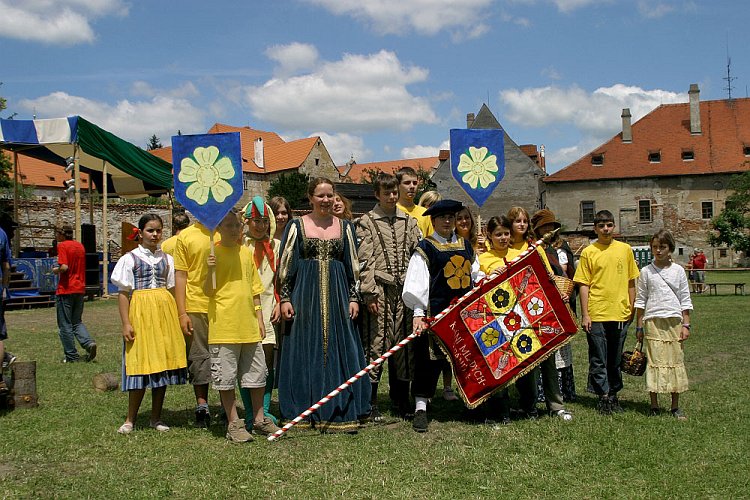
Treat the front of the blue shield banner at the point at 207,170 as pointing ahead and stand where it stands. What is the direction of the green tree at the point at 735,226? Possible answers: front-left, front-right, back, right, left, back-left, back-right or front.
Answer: back-left

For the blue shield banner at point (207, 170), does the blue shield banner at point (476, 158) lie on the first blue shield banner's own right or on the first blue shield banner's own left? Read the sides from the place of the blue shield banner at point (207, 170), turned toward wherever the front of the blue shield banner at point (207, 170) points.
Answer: on the first blue shield banner's own left

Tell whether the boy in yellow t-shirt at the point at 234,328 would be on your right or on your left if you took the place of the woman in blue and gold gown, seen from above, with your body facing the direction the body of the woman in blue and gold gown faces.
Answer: on your right

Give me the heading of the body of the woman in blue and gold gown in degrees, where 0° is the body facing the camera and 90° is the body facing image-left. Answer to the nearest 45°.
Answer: approximately 0°

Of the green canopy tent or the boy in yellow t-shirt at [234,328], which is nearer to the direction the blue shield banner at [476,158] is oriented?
the boy in yellow t-shirt

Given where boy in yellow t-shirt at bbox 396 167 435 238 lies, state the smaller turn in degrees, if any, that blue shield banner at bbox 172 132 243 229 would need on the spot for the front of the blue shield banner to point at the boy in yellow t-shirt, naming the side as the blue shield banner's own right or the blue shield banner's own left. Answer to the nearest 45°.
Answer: approximately 135° to the blue shield banner's own left

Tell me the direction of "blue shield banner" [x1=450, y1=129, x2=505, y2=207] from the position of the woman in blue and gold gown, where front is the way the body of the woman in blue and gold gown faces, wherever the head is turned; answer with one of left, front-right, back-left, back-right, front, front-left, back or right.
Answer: back-left

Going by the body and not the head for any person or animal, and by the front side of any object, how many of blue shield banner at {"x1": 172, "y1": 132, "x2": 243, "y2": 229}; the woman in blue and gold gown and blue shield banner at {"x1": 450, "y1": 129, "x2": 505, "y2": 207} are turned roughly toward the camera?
3

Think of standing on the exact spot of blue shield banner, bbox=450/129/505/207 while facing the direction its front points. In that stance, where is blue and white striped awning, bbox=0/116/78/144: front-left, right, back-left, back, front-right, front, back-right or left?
back-right

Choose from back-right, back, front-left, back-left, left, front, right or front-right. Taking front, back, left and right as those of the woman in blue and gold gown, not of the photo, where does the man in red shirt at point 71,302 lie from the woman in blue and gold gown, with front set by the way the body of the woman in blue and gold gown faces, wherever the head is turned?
back-right
